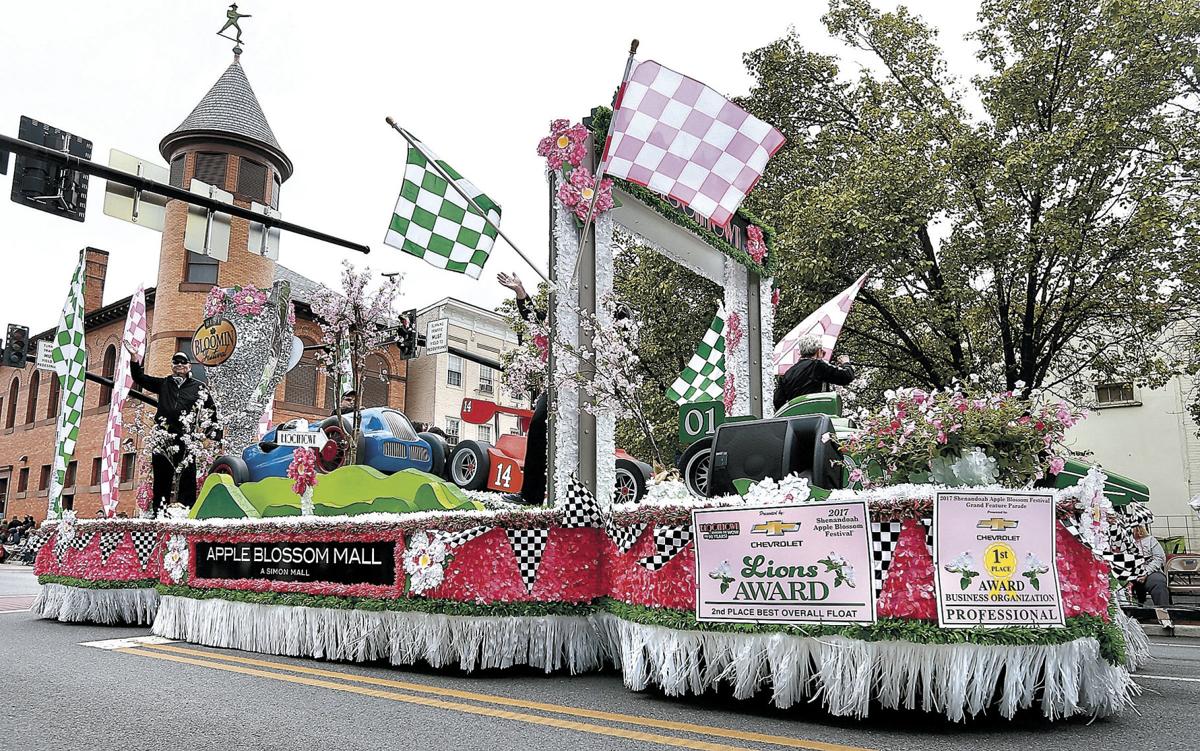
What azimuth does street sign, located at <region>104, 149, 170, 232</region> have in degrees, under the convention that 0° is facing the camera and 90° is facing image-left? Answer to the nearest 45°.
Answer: approximately 135°

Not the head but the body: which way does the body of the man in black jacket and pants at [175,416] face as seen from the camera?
toward the camera

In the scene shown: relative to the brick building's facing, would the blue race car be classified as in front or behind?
in front

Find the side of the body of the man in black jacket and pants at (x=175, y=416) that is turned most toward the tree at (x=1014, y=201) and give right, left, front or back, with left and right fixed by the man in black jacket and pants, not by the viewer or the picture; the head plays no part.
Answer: left

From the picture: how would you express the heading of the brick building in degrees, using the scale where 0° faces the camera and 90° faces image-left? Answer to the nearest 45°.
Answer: approximately 315°

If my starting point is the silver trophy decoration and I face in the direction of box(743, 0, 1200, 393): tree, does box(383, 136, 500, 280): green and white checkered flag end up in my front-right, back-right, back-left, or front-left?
front-right

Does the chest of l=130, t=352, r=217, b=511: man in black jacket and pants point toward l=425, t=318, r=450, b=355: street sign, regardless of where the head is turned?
no

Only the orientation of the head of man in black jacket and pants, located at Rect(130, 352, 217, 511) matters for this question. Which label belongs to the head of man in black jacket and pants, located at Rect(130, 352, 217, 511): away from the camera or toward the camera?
toward the camera

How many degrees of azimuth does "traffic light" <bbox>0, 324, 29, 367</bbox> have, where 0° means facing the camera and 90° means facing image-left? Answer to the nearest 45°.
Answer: approximately 315°

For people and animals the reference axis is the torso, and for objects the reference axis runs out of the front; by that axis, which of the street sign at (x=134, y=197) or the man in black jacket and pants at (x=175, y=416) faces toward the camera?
the man in black jacket and pants

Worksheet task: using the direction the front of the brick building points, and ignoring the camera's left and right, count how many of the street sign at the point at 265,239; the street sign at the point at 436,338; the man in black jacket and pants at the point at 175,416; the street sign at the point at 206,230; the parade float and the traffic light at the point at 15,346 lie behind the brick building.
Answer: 0

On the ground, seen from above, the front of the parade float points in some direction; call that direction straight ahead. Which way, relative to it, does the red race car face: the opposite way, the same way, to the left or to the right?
the same way

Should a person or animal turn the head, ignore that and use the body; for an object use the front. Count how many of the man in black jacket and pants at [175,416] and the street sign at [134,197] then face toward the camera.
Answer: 1
